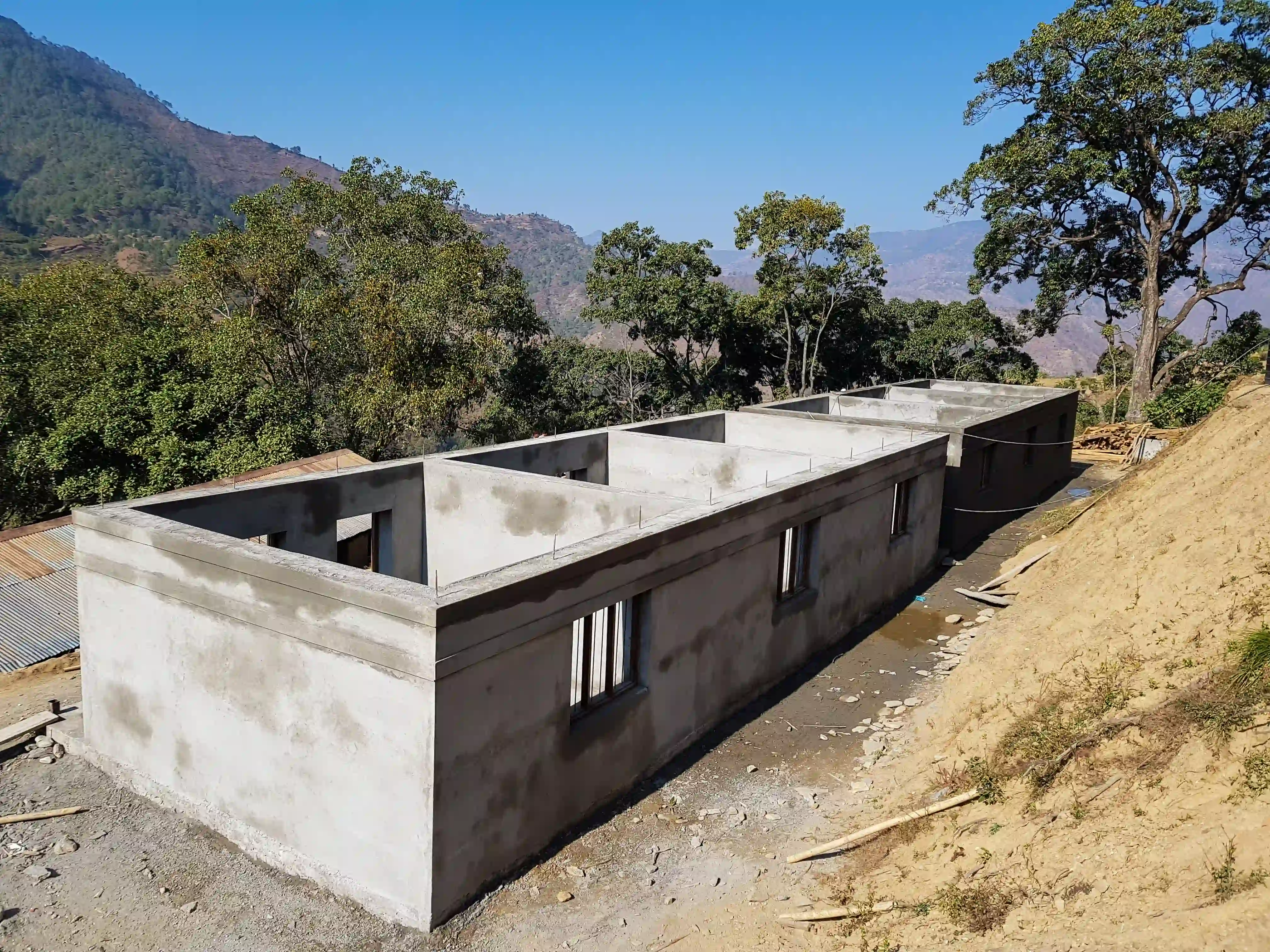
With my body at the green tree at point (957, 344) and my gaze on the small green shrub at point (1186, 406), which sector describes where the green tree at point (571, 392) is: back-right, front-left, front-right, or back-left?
back-right
